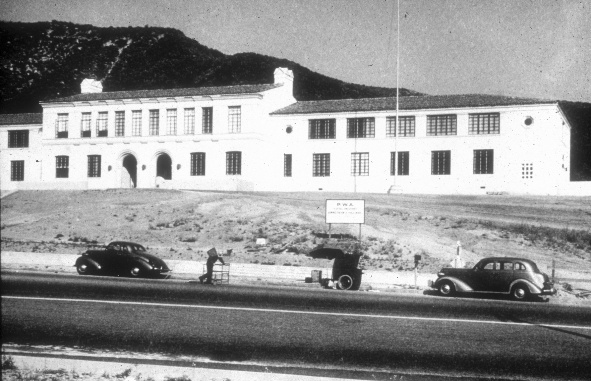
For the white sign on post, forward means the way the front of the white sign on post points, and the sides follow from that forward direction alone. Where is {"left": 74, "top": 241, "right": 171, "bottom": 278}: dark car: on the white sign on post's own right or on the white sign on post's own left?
on the white sign on post's own right

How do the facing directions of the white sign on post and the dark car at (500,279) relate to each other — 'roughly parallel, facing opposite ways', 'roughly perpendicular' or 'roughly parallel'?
roughly perpendicular

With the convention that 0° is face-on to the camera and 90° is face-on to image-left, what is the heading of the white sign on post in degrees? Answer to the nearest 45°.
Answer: approximately 0°

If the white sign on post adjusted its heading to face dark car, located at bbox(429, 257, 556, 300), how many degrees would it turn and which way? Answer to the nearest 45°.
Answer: approximately 45° to its left
